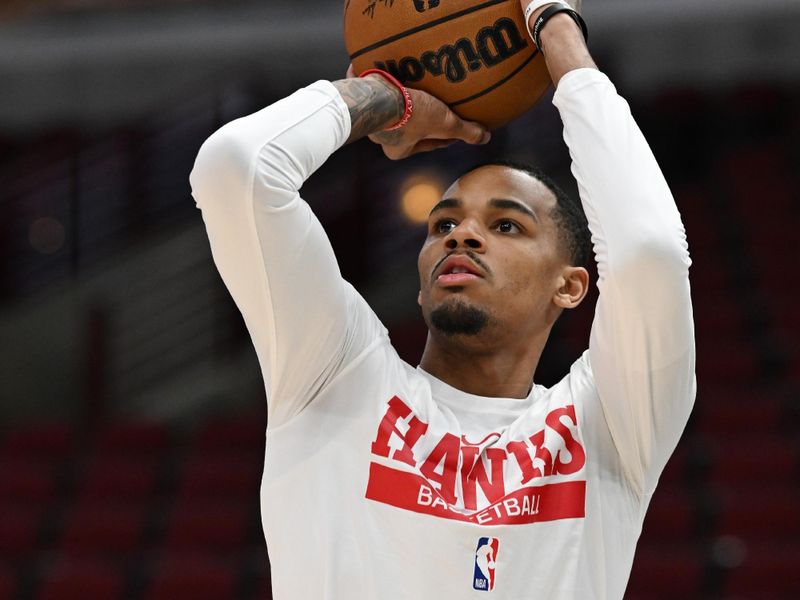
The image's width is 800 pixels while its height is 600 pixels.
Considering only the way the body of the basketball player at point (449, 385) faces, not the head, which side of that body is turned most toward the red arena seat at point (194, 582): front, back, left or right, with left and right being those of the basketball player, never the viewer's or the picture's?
back

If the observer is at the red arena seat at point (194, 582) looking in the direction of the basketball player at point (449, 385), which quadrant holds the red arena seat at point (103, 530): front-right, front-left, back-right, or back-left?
back-right

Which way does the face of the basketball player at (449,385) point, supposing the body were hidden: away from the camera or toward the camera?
toward the camera

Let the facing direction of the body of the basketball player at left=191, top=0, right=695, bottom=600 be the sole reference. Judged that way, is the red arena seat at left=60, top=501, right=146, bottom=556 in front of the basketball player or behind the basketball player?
behind

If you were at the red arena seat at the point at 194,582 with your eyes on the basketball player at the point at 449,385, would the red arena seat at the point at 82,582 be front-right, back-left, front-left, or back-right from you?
back-right

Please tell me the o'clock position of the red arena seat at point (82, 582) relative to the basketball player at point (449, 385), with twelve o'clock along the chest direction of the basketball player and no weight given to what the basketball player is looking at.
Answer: The red arena seat is roughly at 5 o'clock from the basketball player.

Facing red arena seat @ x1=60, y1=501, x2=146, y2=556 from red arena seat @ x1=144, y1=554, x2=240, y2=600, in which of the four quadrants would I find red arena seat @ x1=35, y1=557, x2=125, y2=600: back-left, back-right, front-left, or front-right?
front-left

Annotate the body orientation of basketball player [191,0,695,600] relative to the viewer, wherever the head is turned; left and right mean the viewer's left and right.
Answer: facing the viewer
